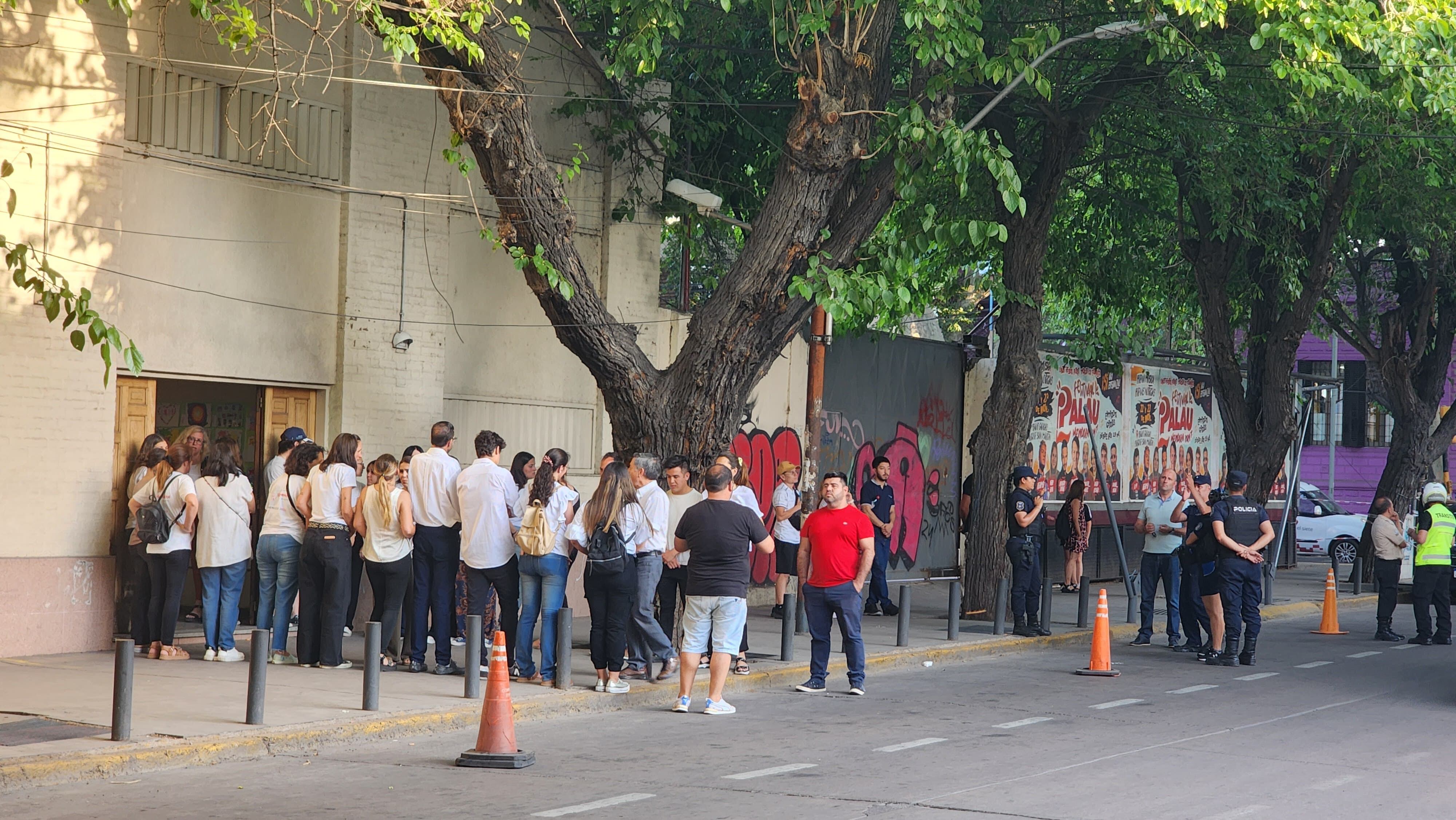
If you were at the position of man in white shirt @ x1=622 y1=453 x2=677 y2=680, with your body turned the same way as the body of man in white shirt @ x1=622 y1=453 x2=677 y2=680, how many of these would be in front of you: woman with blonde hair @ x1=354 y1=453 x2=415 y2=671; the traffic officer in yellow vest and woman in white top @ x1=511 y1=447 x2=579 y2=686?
2

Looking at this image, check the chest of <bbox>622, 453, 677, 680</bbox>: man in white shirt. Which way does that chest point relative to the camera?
to the viewer's left

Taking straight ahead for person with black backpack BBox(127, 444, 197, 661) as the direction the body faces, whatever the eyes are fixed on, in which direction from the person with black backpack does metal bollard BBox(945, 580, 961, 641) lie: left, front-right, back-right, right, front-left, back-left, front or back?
front-right

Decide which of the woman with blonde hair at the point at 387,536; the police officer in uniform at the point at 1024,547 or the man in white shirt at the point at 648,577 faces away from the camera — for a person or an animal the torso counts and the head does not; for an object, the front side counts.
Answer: the woman with blonde hair

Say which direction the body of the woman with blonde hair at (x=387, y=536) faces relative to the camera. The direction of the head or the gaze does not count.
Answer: away from the camera

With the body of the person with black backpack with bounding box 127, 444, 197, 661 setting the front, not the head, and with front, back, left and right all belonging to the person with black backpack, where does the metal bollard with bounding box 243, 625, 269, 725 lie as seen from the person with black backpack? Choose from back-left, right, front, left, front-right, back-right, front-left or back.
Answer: back-right

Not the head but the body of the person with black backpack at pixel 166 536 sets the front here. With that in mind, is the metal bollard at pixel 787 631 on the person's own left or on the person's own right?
on the person's own right

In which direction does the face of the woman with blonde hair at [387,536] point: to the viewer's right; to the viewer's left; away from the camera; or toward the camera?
away from the camera

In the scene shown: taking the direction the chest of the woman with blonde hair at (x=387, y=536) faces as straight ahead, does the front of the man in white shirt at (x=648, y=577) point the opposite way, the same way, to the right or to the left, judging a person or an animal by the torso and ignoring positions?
to the left

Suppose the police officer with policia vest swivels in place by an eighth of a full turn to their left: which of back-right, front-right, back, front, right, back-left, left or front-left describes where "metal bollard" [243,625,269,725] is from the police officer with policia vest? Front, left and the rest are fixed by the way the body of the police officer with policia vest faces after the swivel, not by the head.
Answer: front-left

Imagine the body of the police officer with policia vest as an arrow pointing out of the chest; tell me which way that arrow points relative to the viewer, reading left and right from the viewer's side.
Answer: facing away from the viewer and to the left of the viewer

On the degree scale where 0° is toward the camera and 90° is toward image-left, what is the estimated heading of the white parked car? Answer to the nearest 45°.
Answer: approximately 270°

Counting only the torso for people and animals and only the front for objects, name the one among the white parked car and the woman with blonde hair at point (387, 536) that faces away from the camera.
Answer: the woman with blonde hair

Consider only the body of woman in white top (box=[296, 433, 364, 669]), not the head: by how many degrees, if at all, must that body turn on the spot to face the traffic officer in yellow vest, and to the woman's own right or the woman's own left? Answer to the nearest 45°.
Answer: approximately 45° to the woman's own right

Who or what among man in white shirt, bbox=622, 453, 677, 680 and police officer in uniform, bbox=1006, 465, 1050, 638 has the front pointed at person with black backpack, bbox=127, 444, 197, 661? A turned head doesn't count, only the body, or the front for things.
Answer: the man in white shirt

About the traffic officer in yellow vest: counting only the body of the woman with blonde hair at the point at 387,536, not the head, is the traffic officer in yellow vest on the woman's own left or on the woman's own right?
on the woman's own right
